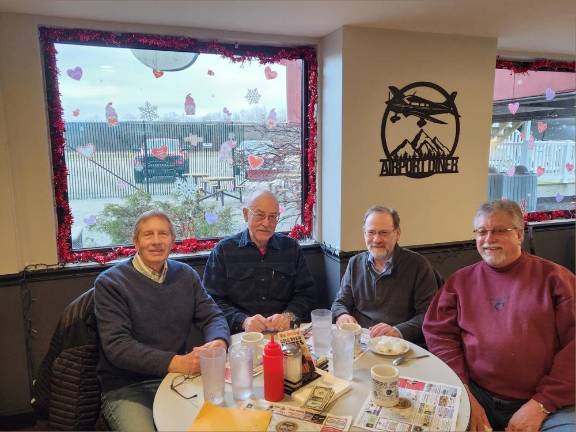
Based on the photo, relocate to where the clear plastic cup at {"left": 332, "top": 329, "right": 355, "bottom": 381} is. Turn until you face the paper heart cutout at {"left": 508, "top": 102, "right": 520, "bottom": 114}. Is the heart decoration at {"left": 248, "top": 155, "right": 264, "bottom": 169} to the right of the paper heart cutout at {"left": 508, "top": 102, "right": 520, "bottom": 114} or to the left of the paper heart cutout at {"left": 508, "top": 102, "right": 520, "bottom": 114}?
left

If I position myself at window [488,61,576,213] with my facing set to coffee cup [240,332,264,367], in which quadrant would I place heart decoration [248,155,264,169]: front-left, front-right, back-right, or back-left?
front-right

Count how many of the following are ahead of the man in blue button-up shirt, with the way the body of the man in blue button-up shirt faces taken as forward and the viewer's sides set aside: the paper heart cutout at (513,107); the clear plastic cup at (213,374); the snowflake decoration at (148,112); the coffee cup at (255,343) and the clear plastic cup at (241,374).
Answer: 3

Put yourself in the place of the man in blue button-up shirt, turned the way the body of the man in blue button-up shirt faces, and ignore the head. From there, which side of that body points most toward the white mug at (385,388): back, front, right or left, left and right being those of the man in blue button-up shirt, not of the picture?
front

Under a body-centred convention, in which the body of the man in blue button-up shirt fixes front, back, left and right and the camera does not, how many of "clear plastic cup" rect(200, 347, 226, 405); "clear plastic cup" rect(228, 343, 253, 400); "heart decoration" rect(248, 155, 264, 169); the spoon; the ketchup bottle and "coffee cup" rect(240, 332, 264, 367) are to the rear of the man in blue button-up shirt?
1

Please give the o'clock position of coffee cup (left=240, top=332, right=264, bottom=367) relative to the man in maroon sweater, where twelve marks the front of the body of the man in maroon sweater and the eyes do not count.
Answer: The coffee cup is roughly at 2 o'clock from the man in maroon sweater.

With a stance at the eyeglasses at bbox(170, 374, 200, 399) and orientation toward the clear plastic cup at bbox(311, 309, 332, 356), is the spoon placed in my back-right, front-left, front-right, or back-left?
front-right

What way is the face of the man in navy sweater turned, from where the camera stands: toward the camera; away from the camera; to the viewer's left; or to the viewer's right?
toward the camera

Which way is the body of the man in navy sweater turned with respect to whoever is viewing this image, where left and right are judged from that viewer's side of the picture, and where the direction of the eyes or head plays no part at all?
facing the viewer and to the right of the viewer

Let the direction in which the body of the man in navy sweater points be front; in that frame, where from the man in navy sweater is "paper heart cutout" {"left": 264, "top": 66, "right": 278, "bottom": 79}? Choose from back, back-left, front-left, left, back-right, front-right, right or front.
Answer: left

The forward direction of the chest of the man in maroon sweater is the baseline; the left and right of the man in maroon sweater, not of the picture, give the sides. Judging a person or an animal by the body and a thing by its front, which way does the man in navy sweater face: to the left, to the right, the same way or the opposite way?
to the left

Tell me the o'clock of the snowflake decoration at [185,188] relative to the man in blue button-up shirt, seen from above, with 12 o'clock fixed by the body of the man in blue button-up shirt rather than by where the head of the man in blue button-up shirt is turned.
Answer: The snowflake decoration is roughly at 5 o'clock from the man in blue button-up shirt.

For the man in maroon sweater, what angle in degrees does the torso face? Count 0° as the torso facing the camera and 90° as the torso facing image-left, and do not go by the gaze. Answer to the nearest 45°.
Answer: approximately 0°

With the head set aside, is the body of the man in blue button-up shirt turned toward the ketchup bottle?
yes

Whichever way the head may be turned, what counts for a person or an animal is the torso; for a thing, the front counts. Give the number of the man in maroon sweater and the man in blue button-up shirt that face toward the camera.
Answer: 2

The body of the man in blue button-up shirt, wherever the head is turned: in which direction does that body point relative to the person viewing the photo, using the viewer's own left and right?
facing the viewer
